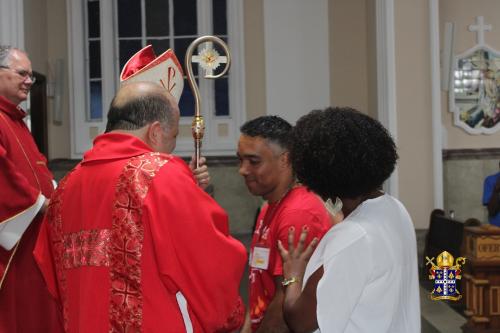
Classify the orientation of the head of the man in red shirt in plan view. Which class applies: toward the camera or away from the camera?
toward the camera

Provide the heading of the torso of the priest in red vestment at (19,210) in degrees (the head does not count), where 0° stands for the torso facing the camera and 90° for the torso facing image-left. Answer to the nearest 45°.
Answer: approximately 270°

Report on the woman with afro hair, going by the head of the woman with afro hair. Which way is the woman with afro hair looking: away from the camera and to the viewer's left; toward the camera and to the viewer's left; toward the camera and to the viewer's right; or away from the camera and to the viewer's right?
away from the camera and to the viewer's left

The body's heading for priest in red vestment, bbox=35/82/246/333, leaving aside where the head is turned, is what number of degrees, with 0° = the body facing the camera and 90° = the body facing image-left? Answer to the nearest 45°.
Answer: approximately 225°

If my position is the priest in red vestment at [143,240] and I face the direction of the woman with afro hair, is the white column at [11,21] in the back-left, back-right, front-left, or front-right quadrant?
back-left

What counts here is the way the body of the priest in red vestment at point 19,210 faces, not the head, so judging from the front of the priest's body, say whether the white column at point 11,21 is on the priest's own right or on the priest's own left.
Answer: on the priest's own left

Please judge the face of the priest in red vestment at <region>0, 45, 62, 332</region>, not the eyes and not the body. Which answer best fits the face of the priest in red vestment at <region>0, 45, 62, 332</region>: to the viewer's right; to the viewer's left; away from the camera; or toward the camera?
to the viewer's right

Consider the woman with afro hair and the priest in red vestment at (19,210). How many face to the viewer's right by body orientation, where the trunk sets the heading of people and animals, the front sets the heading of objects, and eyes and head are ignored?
1

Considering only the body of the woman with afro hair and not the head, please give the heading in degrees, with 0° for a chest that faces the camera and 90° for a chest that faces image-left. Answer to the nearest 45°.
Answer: approximately 135°

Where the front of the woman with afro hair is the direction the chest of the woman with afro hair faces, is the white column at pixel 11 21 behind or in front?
in front

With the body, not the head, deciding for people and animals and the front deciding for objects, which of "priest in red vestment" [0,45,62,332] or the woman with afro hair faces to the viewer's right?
the priest in red vestment
